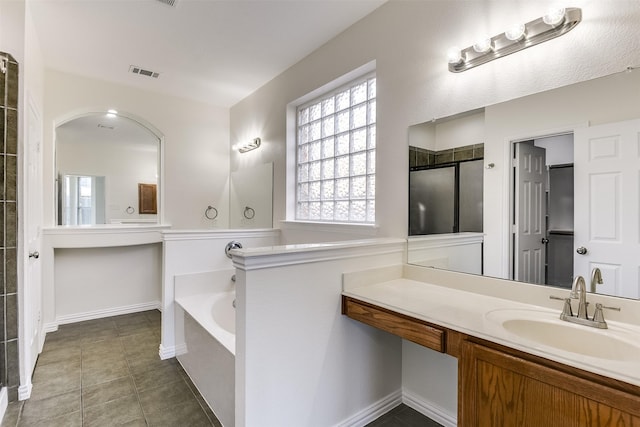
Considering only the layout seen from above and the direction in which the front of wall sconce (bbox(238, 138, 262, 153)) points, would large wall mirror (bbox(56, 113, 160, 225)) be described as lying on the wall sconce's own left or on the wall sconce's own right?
on the wall sconce's own right

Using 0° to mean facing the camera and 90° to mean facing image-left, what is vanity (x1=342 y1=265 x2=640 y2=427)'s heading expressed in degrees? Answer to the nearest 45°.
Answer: approximately 45°

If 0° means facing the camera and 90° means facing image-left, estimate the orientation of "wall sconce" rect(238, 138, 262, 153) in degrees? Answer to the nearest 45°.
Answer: approximately 45°

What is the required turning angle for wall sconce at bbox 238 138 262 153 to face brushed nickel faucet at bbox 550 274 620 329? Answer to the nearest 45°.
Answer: approximately 90° to its left

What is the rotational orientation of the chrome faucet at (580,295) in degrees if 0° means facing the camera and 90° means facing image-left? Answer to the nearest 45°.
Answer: approximately 45°

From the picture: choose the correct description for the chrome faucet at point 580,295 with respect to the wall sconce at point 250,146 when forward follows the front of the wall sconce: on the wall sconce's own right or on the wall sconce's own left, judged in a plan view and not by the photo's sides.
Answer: on the wall sconce's own left

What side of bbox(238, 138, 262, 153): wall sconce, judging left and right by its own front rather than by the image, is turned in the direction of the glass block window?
left
